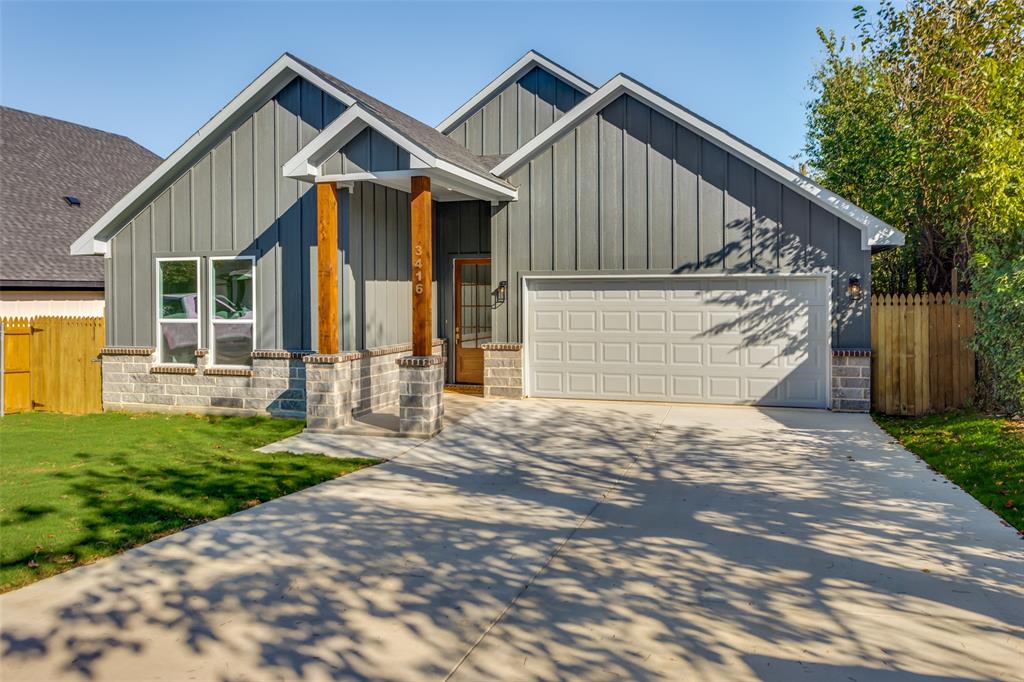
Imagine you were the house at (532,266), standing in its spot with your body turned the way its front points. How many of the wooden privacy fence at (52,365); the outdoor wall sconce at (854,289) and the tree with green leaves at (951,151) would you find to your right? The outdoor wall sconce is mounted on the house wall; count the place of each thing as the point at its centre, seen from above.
1

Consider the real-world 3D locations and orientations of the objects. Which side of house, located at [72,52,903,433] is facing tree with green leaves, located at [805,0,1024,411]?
left

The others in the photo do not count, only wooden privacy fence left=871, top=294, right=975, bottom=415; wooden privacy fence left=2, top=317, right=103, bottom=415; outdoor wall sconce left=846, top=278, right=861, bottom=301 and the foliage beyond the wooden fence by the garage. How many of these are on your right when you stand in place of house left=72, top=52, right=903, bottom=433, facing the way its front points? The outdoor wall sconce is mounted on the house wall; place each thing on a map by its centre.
1

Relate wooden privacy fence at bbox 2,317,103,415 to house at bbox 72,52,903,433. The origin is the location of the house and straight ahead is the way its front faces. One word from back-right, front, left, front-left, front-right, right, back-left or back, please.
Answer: right

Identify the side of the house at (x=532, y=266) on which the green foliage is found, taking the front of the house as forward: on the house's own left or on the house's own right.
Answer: on the house's own left

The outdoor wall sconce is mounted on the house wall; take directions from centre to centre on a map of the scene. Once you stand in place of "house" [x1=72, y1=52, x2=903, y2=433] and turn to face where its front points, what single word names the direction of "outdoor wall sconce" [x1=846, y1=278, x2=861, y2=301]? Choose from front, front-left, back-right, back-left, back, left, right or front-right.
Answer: left

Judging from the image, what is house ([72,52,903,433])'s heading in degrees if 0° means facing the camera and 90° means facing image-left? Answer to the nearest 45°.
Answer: approximately 0°
